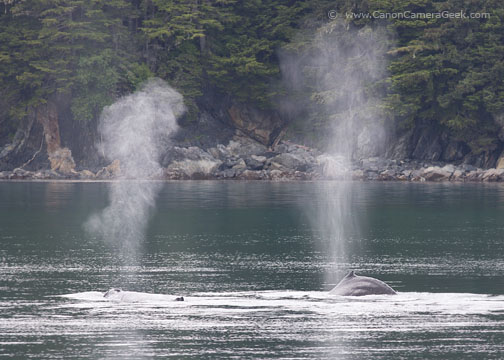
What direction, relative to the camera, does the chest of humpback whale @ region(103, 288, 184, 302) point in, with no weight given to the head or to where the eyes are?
to the viewer's left
